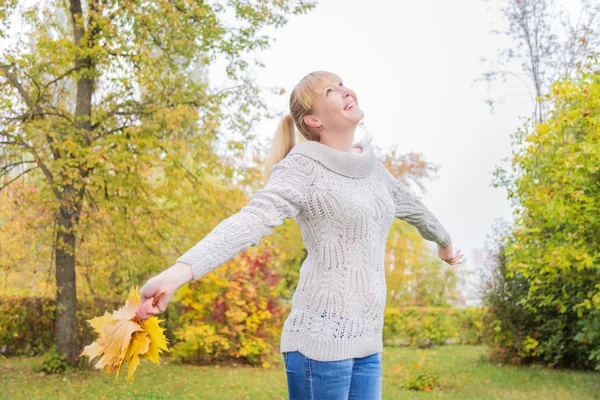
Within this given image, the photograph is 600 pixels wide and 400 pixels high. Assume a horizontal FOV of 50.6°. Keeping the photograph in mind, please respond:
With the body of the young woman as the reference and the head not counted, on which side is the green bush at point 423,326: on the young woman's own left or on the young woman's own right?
on the young woman's own left

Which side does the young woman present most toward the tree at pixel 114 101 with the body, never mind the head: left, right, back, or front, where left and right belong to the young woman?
back
